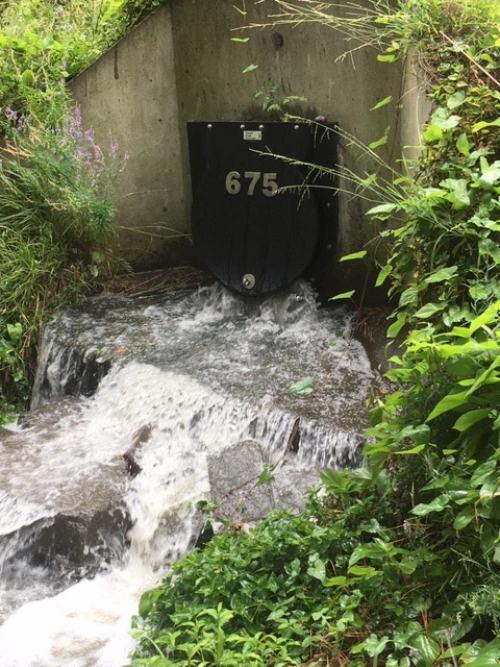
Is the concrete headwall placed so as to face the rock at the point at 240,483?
yes

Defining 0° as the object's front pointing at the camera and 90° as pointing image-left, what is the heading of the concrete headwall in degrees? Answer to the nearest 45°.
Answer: approximately 0°

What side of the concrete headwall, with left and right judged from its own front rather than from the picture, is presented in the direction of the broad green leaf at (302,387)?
front

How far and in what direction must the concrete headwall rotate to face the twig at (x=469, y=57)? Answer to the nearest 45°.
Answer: approximately 45° to its left
